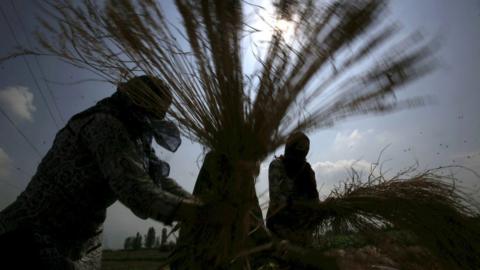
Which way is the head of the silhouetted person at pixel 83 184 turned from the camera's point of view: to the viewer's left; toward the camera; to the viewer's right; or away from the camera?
to the viewer's right

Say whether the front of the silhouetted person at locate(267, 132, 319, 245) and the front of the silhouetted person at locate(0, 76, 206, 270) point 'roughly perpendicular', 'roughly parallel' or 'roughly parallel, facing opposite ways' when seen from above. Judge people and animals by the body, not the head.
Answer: roughly perpendicular

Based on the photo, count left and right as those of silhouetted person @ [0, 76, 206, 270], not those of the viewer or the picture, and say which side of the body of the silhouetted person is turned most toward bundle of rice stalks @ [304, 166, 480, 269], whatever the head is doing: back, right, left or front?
front

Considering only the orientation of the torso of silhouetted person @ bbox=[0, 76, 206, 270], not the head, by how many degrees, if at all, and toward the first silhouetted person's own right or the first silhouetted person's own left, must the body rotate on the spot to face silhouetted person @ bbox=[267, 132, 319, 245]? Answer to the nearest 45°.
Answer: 0° — they already face them

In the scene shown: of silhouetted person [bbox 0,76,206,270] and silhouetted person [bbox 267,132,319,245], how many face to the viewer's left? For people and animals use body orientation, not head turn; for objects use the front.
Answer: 0

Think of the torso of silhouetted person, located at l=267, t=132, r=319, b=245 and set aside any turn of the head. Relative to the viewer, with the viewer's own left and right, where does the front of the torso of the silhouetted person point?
facing the viewer and to the right of the viewer

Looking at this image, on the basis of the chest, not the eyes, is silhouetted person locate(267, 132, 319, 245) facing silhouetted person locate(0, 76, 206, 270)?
no

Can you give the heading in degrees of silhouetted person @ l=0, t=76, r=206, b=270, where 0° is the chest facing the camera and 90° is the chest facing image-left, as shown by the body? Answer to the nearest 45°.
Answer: approximately 270°
